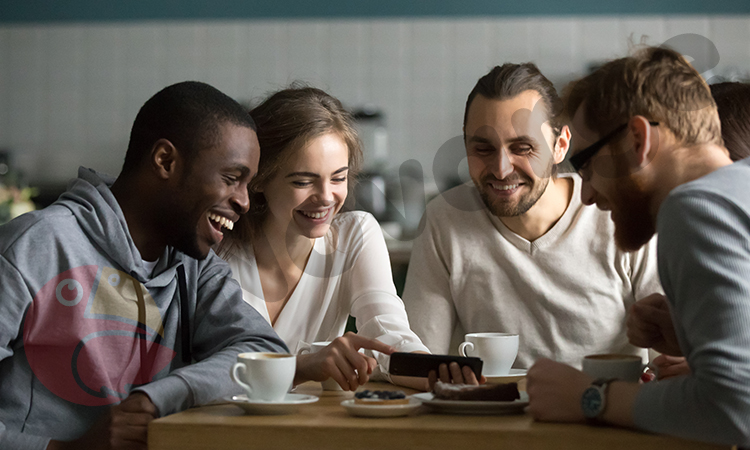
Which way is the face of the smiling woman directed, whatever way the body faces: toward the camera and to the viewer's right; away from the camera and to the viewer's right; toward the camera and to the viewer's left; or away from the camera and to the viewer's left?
toward the camera and to the viewer's right

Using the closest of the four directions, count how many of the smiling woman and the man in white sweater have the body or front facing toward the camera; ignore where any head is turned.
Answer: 2

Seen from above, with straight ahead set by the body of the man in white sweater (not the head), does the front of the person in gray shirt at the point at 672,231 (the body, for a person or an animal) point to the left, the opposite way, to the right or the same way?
to the right

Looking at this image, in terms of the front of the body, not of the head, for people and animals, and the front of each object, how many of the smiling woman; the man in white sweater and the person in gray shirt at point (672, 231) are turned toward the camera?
2

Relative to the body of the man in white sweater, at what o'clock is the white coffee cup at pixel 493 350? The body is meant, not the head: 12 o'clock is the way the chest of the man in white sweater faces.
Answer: The white coffee cup is roughly at 12 o'clock from the man in white sweater.

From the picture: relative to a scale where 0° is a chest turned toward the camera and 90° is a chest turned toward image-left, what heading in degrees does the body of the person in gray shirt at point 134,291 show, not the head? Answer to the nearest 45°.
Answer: approximately 315°

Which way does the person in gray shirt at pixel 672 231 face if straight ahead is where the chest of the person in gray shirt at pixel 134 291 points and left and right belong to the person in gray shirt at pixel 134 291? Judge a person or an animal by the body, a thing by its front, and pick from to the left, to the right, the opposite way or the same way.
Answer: the opposite way

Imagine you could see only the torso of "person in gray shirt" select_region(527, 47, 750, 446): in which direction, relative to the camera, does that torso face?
to the viewer's left

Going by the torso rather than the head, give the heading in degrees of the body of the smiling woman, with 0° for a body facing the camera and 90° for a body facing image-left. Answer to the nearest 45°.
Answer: approximately 0°
